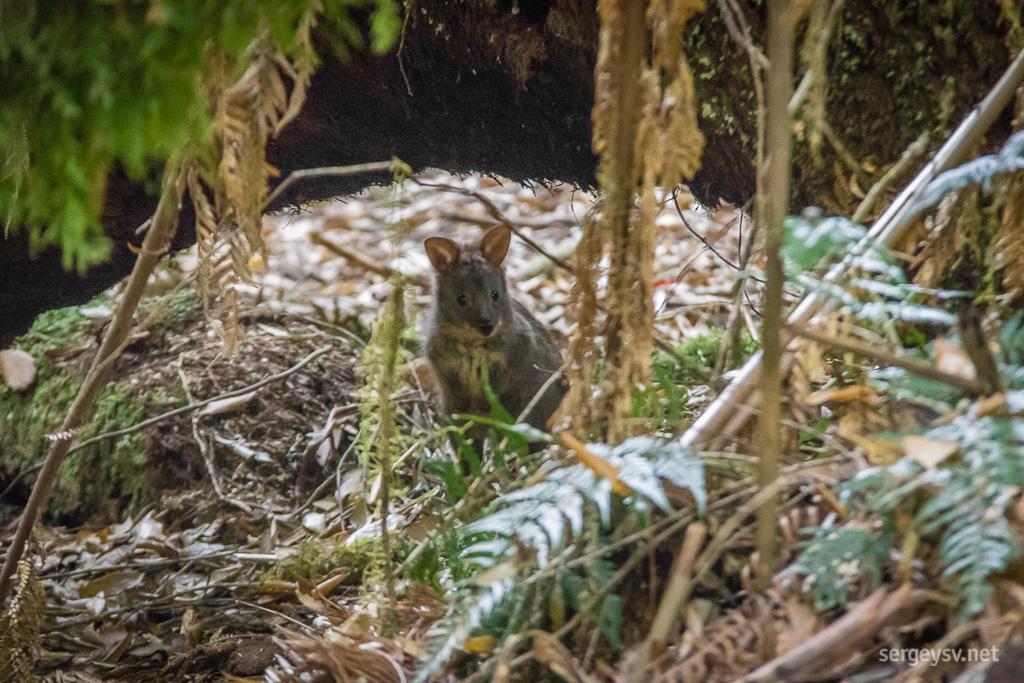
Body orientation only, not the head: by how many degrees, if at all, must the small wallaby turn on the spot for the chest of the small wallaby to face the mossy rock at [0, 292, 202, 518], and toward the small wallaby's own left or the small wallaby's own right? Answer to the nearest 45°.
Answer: approximately 45° to the small wallaby's own right

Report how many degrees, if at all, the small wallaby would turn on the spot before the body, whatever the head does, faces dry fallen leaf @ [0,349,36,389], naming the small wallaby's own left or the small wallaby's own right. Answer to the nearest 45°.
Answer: approximately 45° to the small wallaby's own right

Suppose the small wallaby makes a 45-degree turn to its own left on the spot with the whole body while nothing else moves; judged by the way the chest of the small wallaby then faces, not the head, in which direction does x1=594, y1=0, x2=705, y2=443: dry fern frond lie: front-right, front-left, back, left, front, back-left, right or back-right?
front

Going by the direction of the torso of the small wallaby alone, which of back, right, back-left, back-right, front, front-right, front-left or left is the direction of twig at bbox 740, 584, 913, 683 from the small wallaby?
front-left

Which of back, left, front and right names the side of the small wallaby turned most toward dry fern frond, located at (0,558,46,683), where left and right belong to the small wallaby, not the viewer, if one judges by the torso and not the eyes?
front

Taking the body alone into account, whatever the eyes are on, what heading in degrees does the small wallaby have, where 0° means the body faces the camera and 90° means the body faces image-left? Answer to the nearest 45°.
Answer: approximately 45°

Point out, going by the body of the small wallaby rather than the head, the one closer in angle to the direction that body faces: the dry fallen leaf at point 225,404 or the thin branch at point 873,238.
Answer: the dry fallen leaf

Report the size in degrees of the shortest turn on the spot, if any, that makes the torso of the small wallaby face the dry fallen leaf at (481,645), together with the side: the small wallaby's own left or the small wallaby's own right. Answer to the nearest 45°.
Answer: approximately 45° to the small wallaby's own left

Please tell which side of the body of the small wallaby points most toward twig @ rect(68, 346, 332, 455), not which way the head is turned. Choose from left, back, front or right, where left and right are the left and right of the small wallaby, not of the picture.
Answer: front
